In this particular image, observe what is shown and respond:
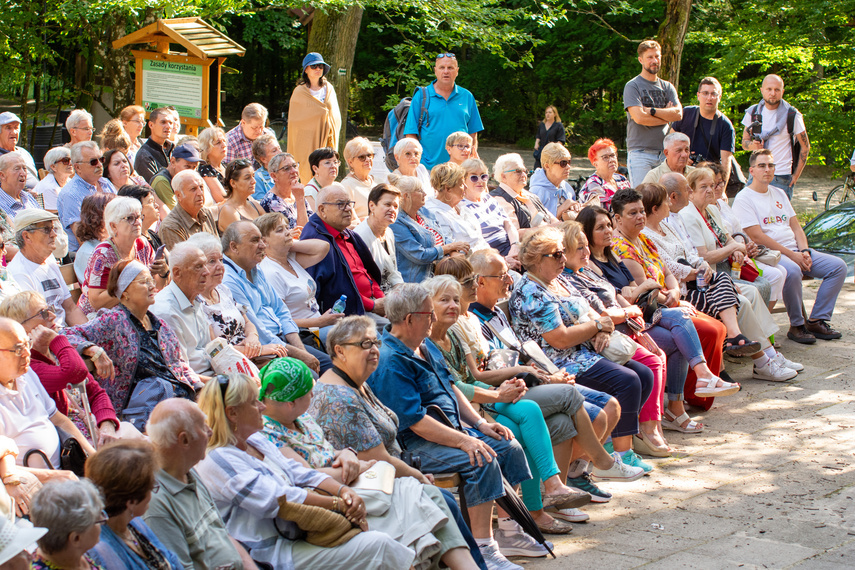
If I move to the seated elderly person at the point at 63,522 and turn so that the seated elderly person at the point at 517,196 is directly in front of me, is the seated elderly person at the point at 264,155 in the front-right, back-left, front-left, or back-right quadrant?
front-left

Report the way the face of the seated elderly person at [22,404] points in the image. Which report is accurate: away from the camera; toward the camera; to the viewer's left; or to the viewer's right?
to the viewer's right

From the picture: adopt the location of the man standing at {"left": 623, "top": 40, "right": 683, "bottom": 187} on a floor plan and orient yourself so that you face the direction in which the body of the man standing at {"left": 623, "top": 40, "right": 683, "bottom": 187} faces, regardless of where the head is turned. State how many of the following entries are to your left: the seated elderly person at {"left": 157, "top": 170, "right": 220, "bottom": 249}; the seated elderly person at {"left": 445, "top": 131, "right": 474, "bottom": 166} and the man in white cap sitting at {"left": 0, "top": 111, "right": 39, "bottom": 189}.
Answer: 0

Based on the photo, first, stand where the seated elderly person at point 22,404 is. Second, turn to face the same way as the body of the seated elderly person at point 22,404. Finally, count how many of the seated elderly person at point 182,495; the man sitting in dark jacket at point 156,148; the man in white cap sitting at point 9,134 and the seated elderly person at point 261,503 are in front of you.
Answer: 2

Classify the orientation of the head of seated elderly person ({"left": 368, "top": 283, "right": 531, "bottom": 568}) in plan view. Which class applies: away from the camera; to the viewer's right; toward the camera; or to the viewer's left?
to the viewer's right

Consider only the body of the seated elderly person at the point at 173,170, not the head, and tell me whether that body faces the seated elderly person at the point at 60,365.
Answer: no

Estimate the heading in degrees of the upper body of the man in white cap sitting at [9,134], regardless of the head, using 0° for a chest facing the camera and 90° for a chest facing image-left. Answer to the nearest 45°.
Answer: approximately 315°

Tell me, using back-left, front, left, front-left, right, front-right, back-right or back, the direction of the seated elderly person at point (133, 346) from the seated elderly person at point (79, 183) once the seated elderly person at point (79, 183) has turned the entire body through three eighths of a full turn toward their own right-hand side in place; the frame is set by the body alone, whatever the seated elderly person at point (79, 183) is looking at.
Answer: left

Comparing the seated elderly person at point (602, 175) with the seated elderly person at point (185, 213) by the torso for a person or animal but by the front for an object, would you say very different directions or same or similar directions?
same or similar directions

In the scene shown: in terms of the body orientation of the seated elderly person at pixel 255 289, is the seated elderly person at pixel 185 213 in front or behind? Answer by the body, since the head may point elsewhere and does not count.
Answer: behind

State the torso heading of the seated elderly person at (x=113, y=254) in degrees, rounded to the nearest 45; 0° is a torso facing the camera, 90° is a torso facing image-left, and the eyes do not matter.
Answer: approximately 315°

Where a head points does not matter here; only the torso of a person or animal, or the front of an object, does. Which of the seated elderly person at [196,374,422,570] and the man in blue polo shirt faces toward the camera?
the man in blue polo shirt

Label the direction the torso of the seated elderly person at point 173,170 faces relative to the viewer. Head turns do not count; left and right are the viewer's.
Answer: facing the viewer and to the right of the viewer

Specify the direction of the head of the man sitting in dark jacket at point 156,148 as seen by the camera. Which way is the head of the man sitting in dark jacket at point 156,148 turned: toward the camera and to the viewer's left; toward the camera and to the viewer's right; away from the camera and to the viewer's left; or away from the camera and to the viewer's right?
toward the camera and to the viewer's right

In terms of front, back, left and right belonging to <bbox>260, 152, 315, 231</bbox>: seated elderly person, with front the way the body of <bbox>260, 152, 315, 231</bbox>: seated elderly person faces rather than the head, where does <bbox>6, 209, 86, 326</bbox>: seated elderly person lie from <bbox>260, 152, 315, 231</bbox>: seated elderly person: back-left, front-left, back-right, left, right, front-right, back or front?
right

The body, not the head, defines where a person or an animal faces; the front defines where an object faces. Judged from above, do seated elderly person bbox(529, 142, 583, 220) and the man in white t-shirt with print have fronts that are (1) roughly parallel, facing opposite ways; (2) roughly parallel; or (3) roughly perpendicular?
roughly parallel
